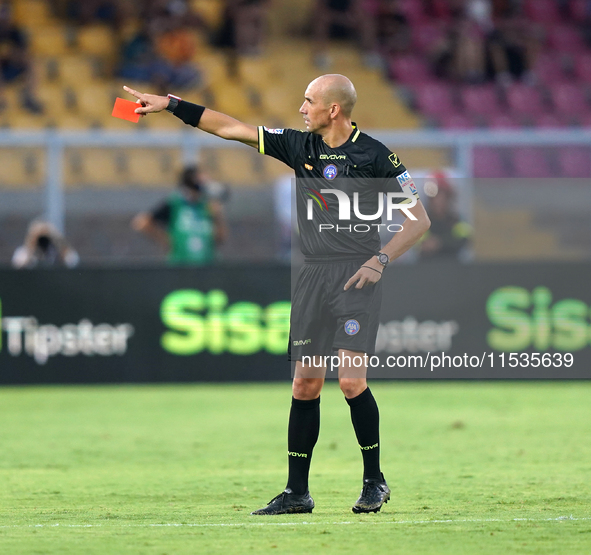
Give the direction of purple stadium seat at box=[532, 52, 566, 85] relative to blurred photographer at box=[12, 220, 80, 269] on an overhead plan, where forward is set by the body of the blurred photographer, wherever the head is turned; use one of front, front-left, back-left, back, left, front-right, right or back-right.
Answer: back-left

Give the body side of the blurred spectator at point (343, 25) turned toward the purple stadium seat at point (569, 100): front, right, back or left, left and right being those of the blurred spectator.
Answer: left

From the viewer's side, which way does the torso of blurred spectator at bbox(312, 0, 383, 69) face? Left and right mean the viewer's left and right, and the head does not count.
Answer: facing the viewer

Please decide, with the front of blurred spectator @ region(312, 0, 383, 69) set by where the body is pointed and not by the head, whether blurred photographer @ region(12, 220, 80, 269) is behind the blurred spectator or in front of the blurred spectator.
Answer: in front

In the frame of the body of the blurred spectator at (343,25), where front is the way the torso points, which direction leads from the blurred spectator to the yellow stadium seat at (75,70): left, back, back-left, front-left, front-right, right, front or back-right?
front-right

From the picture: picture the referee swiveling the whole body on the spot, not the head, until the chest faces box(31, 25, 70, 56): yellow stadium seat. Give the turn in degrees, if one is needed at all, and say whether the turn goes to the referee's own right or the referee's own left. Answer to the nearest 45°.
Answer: approximately 135° to the referee's own right

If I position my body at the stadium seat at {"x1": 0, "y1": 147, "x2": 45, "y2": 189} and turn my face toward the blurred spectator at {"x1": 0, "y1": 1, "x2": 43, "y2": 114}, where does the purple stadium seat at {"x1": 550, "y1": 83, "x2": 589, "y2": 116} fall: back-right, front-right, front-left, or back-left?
front-right

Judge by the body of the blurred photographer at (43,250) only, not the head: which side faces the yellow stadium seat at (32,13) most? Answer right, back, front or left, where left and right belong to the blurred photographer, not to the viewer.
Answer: back

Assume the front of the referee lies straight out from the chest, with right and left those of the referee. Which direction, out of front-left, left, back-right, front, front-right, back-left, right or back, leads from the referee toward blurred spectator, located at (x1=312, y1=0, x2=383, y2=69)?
back-right

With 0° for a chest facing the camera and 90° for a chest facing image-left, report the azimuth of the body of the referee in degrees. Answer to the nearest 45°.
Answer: approximately 45°

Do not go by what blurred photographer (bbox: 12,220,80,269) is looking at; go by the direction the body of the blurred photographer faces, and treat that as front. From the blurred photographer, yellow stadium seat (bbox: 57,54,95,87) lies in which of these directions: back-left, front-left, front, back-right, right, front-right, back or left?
back

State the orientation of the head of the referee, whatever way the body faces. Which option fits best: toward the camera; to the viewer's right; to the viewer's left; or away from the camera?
to the viewer's left

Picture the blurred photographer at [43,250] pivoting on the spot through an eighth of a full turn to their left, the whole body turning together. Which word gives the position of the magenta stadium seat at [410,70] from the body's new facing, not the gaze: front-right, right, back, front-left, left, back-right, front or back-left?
left

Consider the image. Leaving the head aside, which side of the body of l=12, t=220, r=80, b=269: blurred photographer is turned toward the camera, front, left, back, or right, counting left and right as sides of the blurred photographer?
front

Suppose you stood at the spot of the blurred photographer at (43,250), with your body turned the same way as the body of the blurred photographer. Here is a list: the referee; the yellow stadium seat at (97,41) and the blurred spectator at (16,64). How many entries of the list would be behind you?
2

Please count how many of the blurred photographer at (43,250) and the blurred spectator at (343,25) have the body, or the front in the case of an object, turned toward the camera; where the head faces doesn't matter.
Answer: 2

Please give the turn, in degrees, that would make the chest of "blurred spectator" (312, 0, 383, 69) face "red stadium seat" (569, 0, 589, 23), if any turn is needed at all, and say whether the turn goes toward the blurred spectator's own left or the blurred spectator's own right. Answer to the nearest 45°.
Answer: approximately 135° to the blurred spectator's own left
